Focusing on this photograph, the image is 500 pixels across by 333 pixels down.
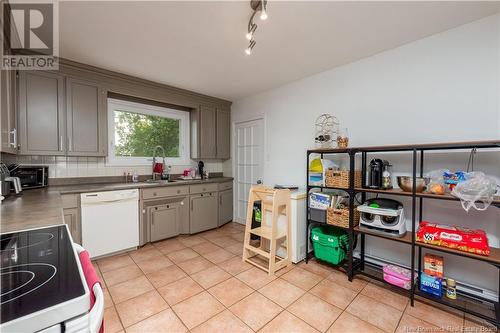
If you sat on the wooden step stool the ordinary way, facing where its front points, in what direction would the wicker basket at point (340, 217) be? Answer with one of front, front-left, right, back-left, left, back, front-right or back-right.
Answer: back-left

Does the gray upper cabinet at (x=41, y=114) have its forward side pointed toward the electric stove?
yes

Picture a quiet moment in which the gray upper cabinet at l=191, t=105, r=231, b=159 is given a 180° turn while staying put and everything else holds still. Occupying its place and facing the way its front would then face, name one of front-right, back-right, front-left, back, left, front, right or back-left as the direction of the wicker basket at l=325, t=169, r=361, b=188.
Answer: back

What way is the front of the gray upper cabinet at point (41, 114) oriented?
toward the camera

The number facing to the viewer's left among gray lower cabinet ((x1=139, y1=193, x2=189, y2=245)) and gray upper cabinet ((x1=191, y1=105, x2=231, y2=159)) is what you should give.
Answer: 0

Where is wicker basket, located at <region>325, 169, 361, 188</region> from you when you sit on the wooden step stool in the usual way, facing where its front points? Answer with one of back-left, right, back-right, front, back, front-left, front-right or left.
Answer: back-left

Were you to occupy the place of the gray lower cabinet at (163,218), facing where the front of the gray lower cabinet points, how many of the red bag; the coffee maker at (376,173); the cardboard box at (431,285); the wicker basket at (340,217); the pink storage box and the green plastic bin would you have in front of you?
6

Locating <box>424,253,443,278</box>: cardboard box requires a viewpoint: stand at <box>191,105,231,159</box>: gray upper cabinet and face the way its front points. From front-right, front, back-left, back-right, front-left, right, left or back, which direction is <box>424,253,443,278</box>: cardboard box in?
front

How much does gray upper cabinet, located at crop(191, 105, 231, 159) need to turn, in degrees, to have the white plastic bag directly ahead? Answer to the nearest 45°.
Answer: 0° — it already faces it

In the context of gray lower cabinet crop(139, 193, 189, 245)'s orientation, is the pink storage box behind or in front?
in front

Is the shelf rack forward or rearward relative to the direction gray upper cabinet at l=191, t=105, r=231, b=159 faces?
forward

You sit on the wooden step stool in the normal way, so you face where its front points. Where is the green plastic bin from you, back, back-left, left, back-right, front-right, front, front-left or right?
back-left

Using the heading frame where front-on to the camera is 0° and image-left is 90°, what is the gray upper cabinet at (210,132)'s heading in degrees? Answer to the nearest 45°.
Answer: approximately 315°

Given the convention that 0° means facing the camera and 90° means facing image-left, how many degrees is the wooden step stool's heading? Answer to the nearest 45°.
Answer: approximately 45°

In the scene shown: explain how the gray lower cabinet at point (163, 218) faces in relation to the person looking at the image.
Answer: facing the viewer and to the right of the viewer
